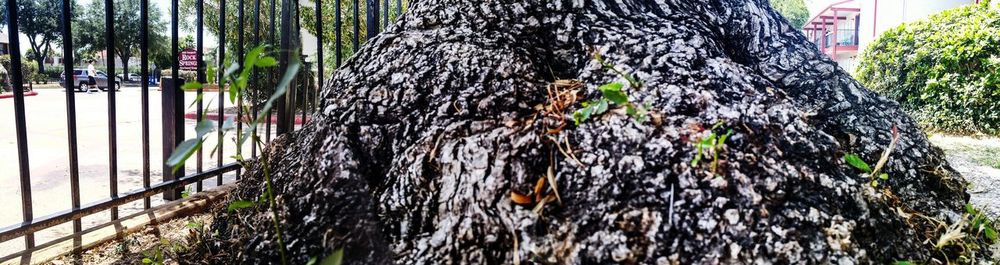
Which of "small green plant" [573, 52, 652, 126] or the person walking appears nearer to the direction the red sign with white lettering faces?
the small green plant

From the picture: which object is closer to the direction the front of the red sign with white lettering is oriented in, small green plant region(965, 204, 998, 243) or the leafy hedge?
the small green plant

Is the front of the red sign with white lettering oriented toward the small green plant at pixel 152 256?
yes

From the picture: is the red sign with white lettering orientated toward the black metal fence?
yes

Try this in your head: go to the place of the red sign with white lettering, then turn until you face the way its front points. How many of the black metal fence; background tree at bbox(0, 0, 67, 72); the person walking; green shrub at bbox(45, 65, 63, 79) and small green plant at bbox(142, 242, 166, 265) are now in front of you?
2

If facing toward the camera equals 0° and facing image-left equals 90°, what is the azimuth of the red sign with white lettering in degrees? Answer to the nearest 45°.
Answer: approximately 0°

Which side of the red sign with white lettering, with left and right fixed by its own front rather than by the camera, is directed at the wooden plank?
front

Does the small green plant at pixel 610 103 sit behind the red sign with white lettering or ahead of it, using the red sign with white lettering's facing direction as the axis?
ahead

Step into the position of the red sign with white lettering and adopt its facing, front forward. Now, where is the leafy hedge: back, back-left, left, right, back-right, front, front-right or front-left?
front-left

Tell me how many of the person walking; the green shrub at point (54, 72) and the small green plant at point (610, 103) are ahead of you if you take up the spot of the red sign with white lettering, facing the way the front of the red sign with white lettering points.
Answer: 1

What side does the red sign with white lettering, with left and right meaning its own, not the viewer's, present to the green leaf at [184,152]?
front

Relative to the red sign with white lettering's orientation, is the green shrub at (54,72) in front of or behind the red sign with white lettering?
behind
